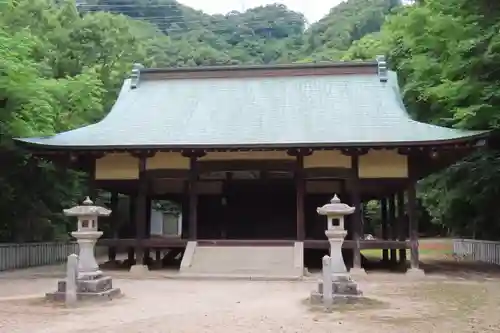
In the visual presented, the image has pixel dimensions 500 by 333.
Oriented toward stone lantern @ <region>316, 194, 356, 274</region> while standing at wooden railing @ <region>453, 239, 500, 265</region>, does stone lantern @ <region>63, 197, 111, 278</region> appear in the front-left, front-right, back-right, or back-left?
front-right

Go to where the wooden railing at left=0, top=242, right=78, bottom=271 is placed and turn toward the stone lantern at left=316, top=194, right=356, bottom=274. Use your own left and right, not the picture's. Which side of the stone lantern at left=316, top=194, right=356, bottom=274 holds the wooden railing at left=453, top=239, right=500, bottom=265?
left

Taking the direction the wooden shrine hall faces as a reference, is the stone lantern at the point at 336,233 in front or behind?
in front

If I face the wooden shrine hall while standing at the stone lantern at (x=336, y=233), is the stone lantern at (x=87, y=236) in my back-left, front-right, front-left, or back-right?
front-left

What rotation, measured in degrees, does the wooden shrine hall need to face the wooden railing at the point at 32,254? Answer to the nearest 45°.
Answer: approximately 90° to its right

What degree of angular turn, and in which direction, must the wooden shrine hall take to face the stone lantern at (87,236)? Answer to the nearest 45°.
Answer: approximately 45° to its right

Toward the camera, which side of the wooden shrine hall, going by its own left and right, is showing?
front

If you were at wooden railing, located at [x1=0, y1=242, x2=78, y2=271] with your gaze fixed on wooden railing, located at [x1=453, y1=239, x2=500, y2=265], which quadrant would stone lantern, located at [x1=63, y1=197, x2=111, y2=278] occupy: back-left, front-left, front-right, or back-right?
front-right

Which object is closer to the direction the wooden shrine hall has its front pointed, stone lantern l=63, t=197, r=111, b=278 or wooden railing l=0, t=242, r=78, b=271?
the stone lantern

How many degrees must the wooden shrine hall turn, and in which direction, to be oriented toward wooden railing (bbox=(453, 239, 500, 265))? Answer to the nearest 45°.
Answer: approximately 135° to its left

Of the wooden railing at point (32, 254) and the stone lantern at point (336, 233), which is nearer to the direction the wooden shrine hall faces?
the stone lantern
